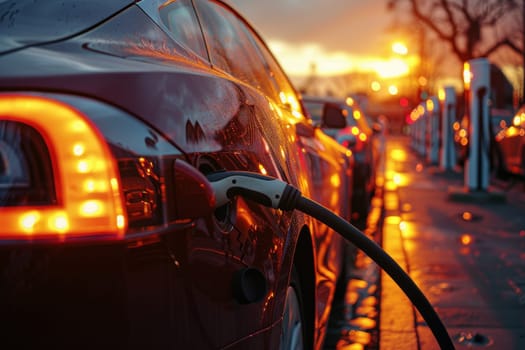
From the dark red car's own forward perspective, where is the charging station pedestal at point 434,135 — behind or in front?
in front

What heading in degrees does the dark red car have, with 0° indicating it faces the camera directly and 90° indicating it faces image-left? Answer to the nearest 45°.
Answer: approximately 225°

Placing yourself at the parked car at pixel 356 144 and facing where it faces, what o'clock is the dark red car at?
The dark red car is roughly at 6 o'clock from the parked car.

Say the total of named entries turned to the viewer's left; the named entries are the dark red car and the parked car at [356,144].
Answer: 0

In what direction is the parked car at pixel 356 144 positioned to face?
away from the camera

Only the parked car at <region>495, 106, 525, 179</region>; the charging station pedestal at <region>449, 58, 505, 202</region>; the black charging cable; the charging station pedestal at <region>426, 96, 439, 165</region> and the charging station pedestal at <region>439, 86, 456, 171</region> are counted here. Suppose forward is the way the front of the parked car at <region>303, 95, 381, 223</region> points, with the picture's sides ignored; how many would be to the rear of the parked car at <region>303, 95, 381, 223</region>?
1

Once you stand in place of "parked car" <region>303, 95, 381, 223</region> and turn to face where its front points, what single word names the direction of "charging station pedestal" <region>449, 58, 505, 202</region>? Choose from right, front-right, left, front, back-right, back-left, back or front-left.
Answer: front-right

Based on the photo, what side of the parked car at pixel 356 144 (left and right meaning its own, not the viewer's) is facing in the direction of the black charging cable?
back
